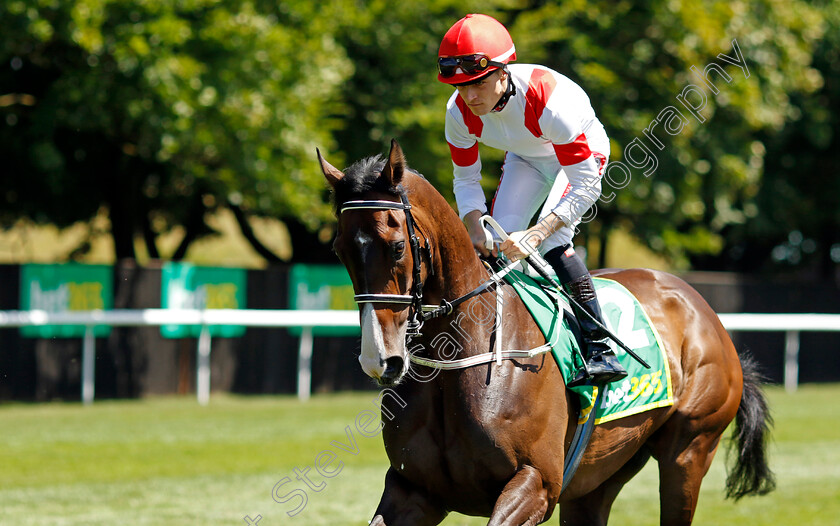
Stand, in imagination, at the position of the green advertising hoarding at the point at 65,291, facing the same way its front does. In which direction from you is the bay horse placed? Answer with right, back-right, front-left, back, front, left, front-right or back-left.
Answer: front

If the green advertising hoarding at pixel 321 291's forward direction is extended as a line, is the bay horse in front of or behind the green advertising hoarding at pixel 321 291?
in front

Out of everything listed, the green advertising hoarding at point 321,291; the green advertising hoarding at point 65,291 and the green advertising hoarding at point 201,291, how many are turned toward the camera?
3

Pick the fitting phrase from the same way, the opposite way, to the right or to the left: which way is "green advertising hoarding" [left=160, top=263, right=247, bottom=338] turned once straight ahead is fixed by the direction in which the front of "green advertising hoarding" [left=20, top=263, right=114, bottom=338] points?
the same way

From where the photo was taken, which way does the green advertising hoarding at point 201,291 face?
toward the camera

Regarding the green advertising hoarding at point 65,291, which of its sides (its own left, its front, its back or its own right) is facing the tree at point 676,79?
left

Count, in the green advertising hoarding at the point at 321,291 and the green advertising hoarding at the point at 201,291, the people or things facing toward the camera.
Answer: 2

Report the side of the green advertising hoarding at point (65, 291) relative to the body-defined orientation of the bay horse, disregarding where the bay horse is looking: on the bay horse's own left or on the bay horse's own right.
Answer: on the bay horse's own right

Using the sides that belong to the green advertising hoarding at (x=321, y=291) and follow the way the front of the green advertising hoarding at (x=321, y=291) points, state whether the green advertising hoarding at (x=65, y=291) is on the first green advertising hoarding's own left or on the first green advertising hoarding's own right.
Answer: on the first green advertising hoarding's own right

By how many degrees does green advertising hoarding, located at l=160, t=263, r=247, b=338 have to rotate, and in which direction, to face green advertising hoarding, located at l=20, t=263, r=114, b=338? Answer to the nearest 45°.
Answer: approximately 45° to its right

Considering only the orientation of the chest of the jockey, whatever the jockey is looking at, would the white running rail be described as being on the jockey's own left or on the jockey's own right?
on the jockey's own right

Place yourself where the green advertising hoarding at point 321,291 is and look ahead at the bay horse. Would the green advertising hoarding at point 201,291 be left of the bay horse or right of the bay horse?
right

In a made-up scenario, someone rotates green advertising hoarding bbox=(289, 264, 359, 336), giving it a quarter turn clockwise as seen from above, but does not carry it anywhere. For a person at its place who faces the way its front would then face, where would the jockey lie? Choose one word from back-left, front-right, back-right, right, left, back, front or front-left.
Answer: left

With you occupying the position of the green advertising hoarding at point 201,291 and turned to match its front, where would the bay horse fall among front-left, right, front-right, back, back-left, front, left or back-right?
front

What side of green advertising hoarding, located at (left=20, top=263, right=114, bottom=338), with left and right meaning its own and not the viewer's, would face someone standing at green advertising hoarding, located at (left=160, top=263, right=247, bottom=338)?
left

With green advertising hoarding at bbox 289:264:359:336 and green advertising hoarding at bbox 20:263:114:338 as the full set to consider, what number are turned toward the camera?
2

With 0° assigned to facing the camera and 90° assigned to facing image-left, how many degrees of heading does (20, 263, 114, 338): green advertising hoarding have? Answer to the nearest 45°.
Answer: approximately 0°

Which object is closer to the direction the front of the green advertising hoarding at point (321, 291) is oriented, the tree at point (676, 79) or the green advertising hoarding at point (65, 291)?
the green advertising hoarding
